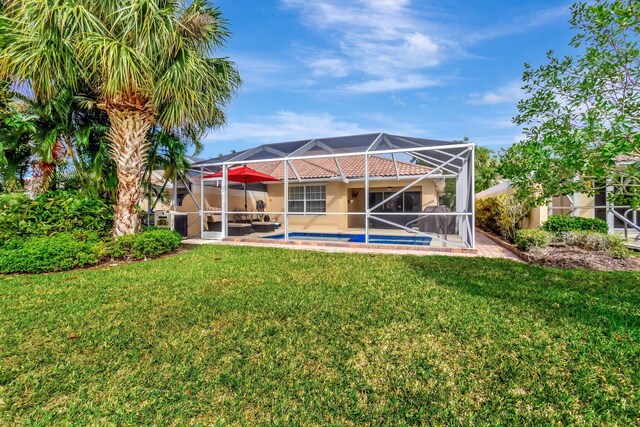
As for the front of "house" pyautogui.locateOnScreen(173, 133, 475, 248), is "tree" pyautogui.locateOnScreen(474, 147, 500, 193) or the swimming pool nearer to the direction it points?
the tree

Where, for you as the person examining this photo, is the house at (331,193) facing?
facing away from the viewer

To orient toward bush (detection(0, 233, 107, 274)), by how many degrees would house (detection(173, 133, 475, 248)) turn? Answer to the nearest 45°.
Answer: approximately 45° to its right

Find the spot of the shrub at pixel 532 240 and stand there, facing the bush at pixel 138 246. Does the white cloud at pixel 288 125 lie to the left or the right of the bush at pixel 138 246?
right
